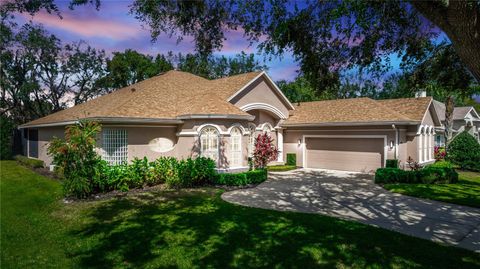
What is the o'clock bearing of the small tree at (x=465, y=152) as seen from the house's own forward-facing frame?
The small tree is roughly at 10 o'clock from the house.

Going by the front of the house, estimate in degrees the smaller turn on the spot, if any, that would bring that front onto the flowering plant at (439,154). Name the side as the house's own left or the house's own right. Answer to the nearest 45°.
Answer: approximately 45° to the house's own left

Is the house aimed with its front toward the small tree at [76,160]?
no

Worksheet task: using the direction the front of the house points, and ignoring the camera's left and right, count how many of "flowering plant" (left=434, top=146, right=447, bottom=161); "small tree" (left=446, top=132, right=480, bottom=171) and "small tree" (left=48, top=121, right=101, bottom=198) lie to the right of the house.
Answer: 1

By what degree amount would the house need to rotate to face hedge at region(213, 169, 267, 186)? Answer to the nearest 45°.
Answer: approximately 45° to its right

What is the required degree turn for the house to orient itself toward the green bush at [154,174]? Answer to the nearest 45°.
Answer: approximately 90° to its right

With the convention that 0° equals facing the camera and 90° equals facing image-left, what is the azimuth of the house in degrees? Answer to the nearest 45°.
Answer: approximately 315°

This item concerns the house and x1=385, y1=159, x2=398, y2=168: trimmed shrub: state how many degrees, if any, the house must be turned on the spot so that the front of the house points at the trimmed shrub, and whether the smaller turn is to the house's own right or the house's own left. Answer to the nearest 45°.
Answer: approximately 45° to the house's own left

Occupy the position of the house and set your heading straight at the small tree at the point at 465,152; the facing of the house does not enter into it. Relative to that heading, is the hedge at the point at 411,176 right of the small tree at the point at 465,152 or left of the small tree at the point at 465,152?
right

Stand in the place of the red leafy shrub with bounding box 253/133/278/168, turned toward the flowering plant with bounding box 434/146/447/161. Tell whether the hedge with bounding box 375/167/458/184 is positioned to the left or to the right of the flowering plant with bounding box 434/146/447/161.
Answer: right

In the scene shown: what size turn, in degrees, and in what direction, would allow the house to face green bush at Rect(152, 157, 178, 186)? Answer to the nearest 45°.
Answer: approximately 90° to its right
